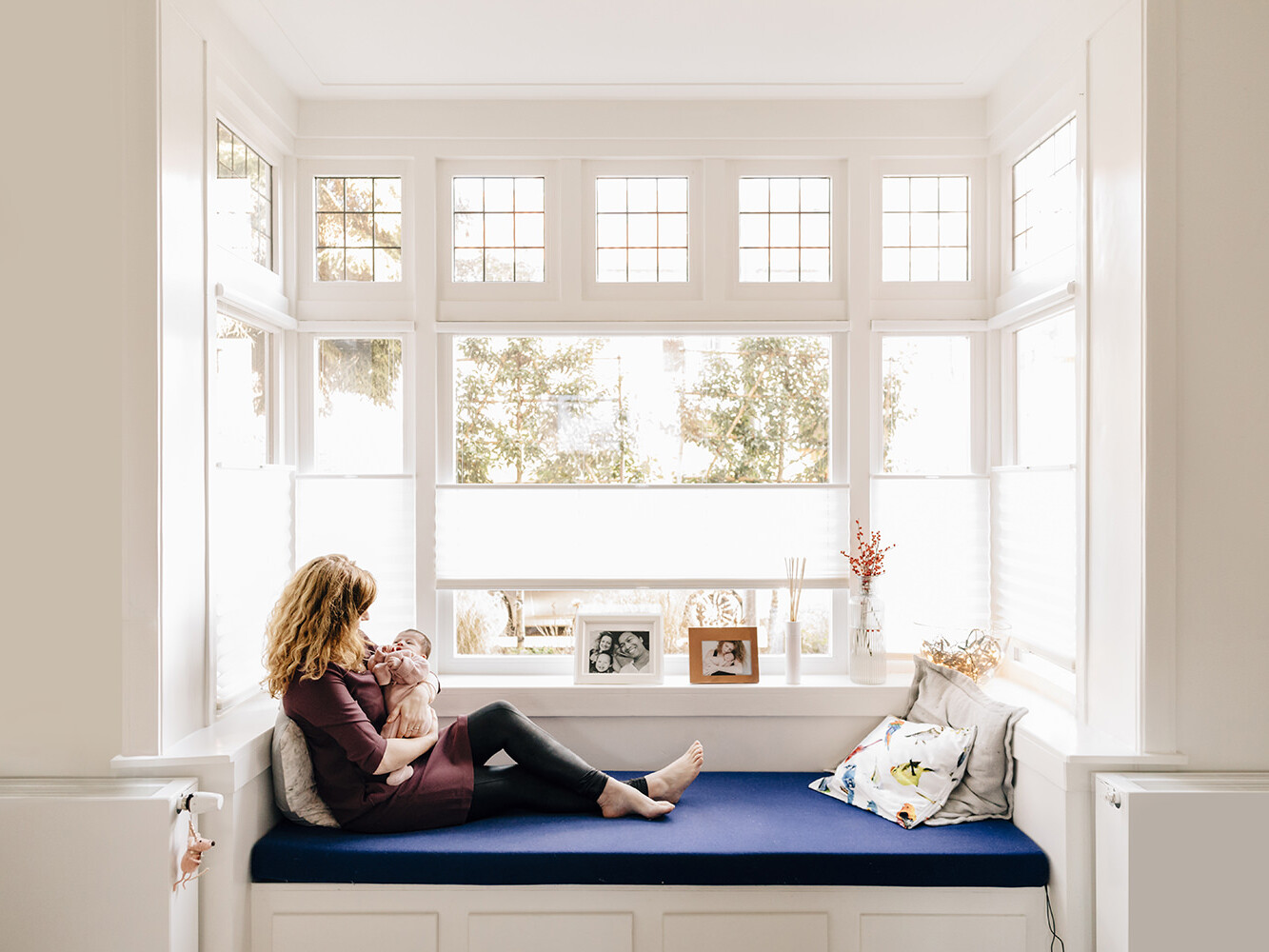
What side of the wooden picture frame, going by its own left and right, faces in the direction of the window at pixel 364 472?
right

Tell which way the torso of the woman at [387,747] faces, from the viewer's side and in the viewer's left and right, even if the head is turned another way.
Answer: facing to the right of the viewer

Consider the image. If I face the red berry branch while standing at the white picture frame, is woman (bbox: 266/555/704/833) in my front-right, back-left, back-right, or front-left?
back-right

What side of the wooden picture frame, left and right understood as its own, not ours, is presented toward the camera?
front

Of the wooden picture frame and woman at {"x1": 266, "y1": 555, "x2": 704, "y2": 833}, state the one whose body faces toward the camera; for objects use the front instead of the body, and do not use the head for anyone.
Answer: the wooden picture frame

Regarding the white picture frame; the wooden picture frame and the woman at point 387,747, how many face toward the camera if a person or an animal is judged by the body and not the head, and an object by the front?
2

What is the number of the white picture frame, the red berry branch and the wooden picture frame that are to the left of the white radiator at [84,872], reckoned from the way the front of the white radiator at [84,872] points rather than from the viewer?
3

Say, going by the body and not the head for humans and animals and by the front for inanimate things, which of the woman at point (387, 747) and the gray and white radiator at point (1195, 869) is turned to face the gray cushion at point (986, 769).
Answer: the woman

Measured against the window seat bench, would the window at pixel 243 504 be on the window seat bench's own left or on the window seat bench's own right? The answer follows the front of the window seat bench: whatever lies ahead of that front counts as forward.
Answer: on the window seat bench's own right

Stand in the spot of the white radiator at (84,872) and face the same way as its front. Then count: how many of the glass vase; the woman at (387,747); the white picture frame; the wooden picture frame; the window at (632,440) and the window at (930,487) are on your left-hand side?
6

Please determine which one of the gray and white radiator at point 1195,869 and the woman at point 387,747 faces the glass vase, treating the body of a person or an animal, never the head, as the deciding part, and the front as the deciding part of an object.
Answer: the woman

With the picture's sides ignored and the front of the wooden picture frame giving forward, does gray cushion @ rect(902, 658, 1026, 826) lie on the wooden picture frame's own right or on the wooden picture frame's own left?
on the wooden picture frame's own left

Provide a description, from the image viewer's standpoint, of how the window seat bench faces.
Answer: facing the viewer

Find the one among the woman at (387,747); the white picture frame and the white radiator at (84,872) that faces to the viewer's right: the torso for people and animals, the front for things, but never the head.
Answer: the woman

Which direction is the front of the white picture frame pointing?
toward the camera

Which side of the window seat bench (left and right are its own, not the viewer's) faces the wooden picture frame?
back

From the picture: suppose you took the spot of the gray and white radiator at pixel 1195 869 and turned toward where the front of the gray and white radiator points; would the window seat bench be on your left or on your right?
on your right

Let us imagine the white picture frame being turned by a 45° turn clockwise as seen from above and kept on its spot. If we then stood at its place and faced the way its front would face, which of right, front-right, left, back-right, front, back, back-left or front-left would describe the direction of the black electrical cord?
left
